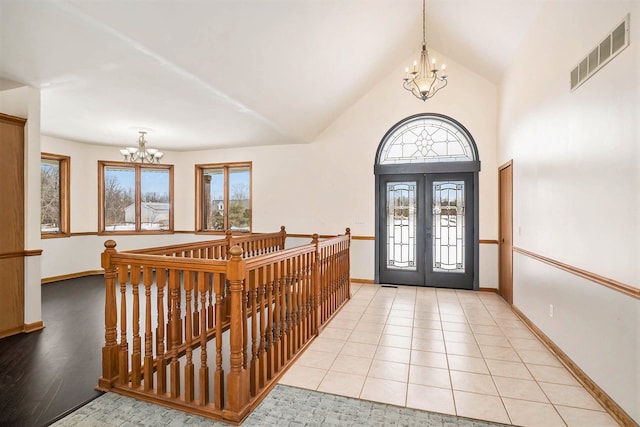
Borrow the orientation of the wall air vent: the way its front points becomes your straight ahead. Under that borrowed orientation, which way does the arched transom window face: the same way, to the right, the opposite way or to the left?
to the left

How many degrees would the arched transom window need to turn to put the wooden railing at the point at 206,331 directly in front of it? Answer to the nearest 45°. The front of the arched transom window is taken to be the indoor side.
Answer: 0° — it already faces it

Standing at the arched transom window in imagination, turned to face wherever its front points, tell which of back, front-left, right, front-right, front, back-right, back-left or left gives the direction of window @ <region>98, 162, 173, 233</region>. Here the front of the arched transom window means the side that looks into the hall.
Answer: right

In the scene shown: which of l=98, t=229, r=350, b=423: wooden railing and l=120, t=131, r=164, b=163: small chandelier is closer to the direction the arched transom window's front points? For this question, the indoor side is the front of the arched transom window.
the wooden railing

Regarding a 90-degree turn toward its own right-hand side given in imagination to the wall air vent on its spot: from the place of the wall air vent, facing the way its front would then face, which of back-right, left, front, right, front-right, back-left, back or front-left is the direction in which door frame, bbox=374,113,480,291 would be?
front

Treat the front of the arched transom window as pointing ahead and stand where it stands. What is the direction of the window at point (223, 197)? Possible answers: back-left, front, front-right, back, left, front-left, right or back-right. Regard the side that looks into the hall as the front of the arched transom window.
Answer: right

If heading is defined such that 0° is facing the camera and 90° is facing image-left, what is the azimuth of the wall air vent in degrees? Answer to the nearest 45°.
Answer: approximately 45°

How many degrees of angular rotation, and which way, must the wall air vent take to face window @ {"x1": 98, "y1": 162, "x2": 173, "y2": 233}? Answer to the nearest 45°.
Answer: approximately 45° to its right

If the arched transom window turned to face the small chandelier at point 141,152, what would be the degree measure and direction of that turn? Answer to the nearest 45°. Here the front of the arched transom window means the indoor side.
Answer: approximately 90° to its right

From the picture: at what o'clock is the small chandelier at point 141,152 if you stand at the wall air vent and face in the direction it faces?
The small chandelier is roughly at 1 o'clock from the wall air vent.

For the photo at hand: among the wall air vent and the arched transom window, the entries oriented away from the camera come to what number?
0

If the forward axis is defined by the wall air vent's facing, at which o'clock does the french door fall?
The french door is roughly at 3 o'clock from the wall air vent.

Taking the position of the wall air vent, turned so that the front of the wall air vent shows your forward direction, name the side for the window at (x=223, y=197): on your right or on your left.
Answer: on your right

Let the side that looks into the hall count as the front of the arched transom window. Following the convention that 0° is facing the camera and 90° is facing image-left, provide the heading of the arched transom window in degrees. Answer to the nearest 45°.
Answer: approximately 0°

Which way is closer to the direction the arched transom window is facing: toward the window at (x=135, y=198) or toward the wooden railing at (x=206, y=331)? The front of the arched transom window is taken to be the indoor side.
the wooden railing
